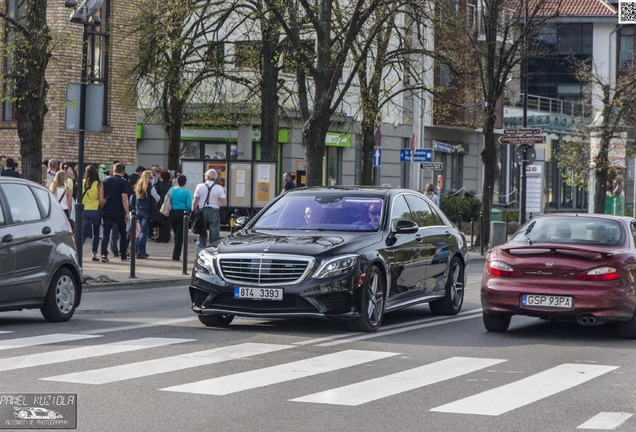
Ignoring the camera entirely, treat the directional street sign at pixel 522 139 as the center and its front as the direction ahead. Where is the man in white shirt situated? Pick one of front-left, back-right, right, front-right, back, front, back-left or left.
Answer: front-right

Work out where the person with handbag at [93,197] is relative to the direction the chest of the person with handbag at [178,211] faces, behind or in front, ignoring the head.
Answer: behind

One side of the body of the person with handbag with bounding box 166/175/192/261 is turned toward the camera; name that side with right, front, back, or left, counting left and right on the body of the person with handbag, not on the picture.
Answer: back

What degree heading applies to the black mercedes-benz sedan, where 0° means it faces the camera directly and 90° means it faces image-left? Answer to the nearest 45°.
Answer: approximately 45°

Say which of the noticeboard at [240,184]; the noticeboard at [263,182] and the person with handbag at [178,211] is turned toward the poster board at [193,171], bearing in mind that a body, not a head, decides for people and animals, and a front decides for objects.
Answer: the person with handbag

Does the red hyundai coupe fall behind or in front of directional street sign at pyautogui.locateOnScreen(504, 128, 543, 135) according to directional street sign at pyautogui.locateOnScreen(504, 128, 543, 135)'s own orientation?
in front

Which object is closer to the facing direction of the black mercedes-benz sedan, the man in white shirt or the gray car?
the gray car

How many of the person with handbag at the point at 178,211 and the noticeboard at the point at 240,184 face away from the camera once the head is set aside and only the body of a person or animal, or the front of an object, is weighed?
1

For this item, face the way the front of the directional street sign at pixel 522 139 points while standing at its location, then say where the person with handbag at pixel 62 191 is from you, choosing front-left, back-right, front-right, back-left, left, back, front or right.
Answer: front-right

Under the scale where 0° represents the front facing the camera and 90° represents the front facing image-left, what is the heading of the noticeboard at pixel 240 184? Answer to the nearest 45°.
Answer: approximately 0°

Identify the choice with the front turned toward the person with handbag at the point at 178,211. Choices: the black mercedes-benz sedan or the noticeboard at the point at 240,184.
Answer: the noticeboard

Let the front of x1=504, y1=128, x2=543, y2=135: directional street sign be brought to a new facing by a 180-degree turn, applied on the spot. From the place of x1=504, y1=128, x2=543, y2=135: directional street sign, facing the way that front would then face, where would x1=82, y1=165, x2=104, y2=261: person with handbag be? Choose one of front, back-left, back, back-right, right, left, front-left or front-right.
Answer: back-left

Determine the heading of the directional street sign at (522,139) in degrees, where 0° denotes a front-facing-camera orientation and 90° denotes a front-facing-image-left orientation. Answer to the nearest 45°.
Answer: approximately 0°
